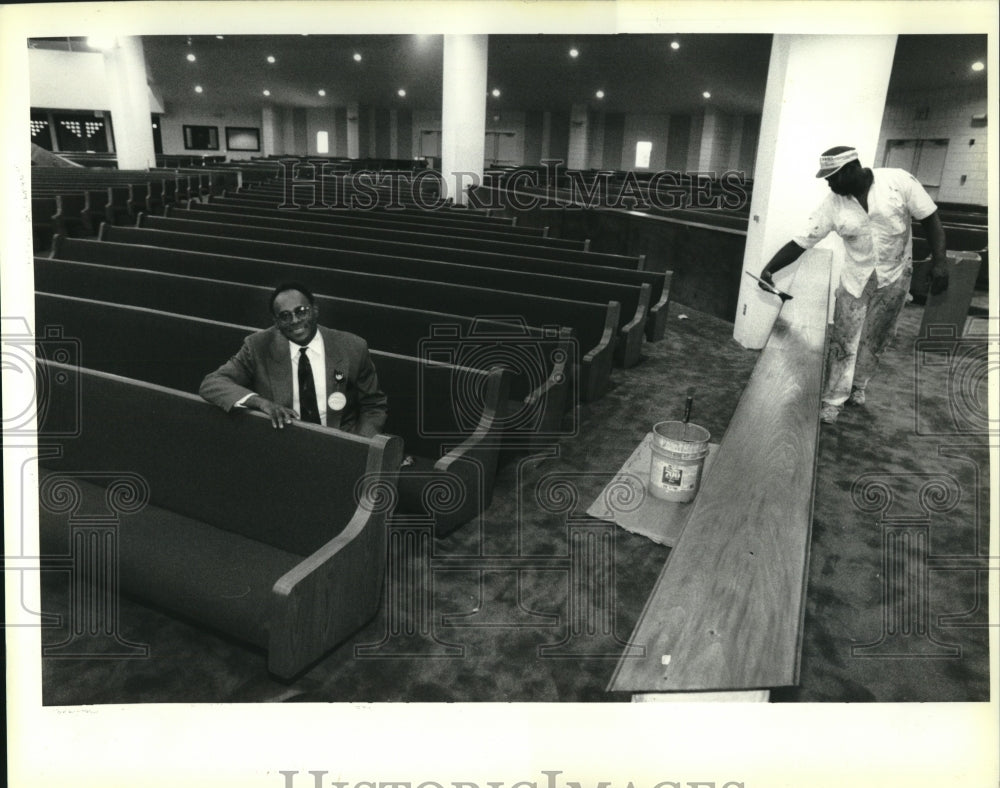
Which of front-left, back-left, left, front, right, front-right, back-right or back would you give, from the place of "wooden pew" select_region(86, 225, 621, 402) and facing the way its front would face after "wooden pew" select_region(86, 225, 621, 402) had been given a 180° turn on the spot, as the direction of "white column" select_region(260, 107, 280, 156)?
front-left

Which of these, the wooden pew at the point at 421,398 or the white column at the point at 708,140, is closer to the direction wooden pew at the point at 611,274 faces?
the wooden pew

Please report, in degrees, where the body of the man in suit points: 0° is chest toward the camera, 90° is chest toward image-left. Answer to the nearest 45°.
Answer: approximately 0°

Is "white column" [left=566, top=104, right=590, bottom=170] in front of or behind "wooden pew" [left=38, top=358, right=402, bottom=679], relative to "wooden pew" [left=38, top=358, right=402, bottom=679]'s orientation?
behind

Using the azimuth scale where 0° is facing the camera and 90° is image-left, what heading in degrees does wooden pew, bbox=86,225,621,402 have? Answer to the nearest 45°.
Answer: approximately 45°

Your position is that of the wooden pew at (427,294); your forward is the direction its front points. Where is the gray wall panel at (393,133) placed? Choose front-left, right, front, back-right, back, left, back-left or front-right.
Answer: back-right

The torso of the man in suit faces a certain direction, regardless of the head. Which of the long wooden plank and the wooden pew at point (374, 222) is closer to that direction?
the long wooden plank

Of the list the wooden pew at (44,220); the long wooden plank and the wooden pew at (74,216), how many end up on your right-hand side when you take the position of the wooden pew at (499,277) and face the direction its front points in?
2

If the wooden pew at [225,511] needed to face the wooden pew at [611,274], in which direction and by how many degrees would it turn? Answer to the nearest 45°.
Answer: approximately 180°
